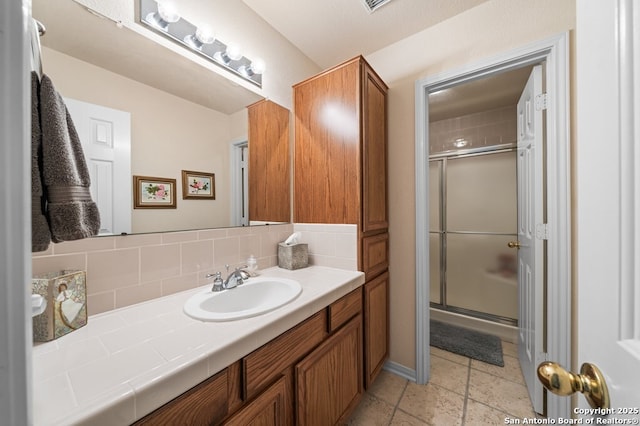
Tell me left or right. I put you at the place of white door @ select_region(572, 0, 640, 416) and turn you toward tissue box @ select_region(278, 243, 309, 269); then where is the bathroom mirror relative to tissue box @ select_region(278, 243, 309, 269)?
left

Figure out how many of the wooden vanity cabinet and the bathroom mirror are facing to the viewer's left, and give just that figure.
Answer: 0

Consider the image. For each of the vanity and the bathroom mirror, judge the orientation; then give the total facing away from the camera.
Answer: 0

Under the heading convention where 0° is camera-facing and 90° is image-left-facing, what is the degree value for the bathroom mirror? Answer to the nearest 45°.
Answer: approximately 315°

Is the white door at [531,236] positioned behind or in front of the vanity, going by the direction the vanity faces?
in front

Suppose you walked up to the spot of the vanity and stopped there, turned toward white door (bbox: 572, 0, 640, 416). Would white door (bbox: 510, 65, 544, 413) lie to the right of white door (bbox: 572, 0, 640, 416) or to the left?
left

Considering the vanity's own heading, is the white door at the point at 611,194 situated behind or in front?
in front

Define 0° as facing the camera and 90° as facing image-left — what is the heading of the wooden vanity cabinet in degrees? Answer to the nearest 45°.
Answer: approximately 315°

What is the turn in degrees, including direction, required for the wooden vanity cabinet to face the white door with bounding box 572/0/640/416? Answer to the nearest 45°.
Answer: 0° — it already faces it

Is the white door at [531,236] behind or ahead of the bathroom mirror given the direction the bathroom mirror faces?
ahead
